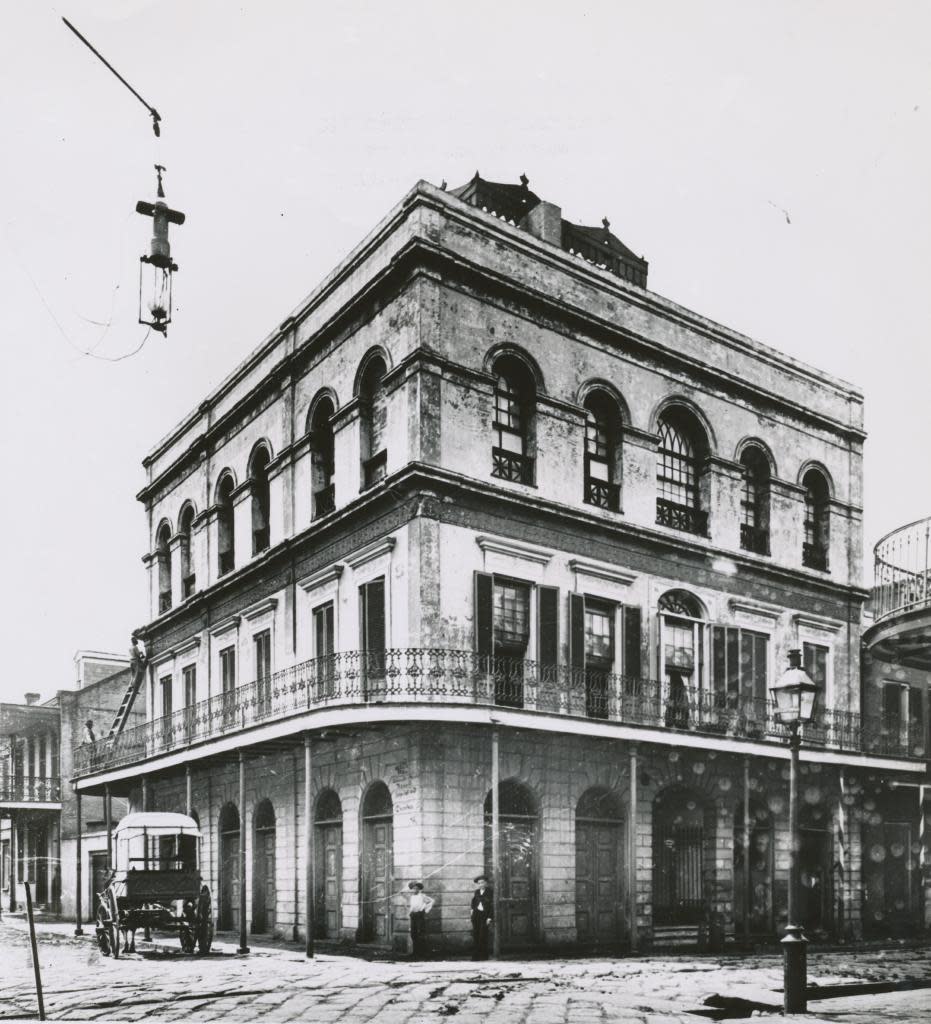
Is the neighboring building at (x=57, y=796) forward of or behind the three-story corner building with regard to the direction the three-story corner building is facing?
behind

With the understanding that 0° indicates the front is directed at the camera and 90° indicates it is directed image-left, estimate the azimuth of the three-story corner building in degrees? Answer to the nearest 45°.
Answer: approximately 315°

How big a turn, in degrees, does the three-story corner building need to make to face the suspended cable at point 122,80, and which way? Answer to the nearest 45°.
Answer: approximately 45° to its right

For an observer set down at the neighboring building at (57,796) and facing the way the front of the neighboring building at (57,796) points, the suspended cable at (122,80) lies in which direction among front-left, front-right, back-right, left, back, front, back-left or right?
front-left

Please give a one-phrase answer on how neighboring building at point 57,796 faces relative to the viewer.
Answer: facing the viewer and to the left of the viewer

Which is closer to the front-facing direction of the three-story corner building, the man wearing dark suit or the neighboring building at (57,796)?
the man wearing dark suit

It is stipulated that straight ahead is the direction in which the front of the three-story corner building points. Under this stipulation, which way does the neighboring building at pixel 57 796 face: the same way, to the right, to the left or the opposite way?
to the right

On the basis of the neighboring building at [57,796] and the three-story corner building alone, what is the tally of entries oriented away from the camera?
0

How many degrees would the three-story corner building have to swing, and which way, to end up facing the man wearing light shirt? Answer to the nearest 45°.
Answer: approximately 45° to its right
